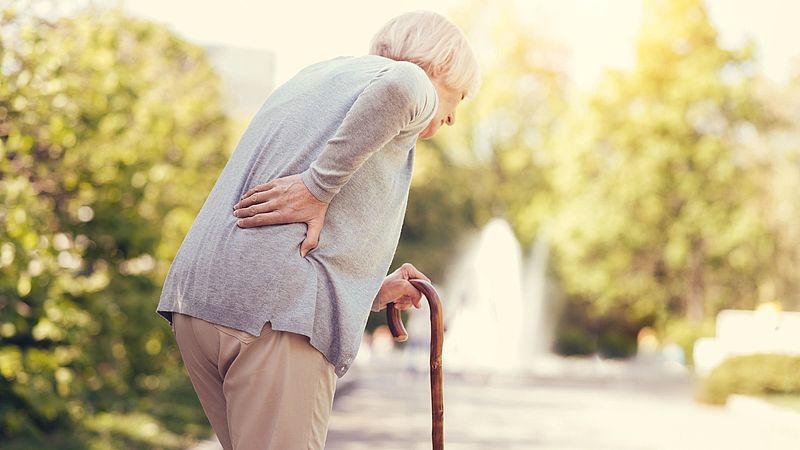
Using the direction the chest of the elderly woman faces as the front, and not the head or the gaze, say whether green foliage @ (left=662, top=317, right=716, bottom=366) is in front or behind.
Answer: in front

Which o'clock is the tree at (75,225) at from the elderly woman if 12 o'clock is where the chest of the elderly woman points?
The tree is roughly at 10 o'clock from the elderly woman.

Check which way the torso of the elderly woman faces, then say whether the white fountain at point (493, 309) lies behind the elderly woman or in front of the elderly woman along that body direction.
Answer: in front

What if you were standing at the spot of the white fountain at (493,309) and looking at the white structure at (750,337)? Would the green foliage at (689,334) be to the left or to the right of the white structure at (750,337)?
left

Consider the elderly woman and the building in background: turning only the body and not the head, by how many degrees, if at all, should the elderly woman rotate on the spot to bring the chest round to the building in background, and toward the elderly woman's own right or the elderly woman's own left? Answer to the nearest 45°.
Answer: approximately 45° to the elderly woman's own left

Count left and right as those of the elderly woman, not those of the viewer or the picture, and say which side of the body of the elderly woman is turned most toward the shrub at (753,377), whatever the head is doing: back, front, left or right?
front

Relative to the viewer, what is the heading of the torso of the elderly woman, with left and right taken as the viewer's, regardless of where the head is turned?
facing away from the viewer and to the right of the viewer
